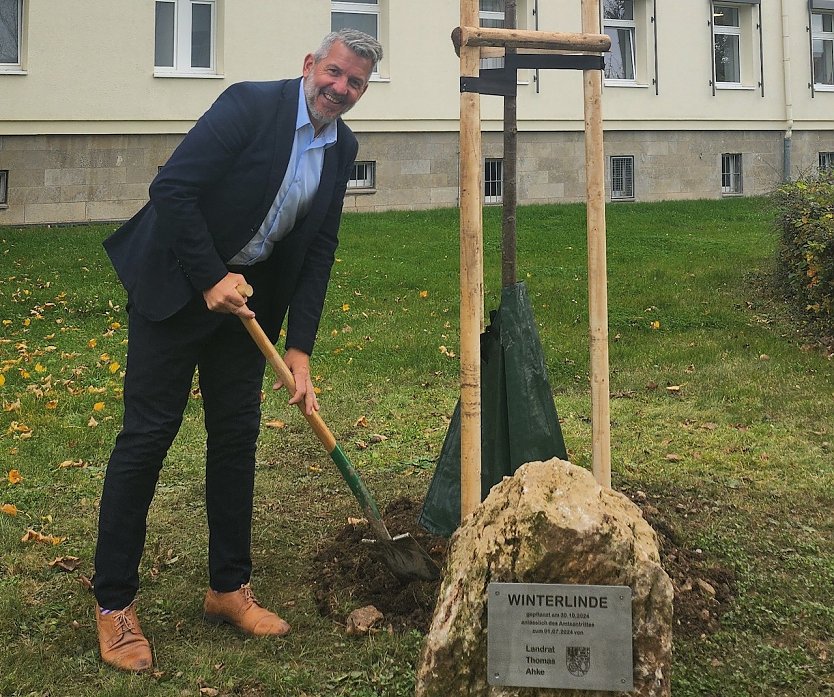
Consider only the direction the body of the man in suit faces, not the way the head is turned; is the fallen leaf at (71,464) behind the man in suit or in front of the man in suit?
behind

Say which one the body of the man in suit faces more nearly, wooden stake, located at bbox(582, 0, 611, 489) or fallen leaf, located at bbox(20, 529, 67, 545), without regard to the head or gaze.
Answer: the wooden stake

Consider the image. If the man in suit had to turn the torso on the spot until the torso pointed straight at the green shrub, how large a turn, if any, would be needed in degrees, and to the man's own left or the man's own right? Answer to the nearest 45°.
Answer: approximately 90° to the man's own left

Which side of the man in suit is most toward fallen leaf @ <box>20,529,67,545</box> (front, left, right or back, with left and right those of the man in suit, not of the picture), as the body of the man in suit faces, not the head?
back

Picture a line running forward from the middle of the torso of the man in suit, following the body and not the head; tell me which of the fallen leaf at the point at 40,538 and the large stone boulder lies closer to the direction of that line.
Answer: the large stone boulder

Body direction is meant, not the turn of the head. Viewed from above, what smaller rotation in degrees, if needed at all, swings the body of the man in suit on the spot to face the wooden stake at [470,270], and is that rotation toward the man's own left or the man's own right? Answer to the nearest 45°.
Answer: approximately 45° to the man's own left

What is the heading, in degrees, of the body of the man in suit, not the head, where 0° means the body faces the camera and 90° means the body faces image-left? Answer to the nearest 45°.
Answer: approximately 315°

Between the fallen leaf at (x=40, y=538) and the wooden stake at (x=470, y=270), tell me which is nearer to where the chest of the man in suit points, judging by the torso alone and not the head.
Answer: the wooden stake

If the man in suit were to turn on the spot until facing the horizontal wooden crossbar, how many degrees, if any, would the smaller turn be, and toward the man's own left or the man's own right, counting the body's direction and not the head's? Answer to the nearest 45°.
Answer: approximately 45° to the man's own left
